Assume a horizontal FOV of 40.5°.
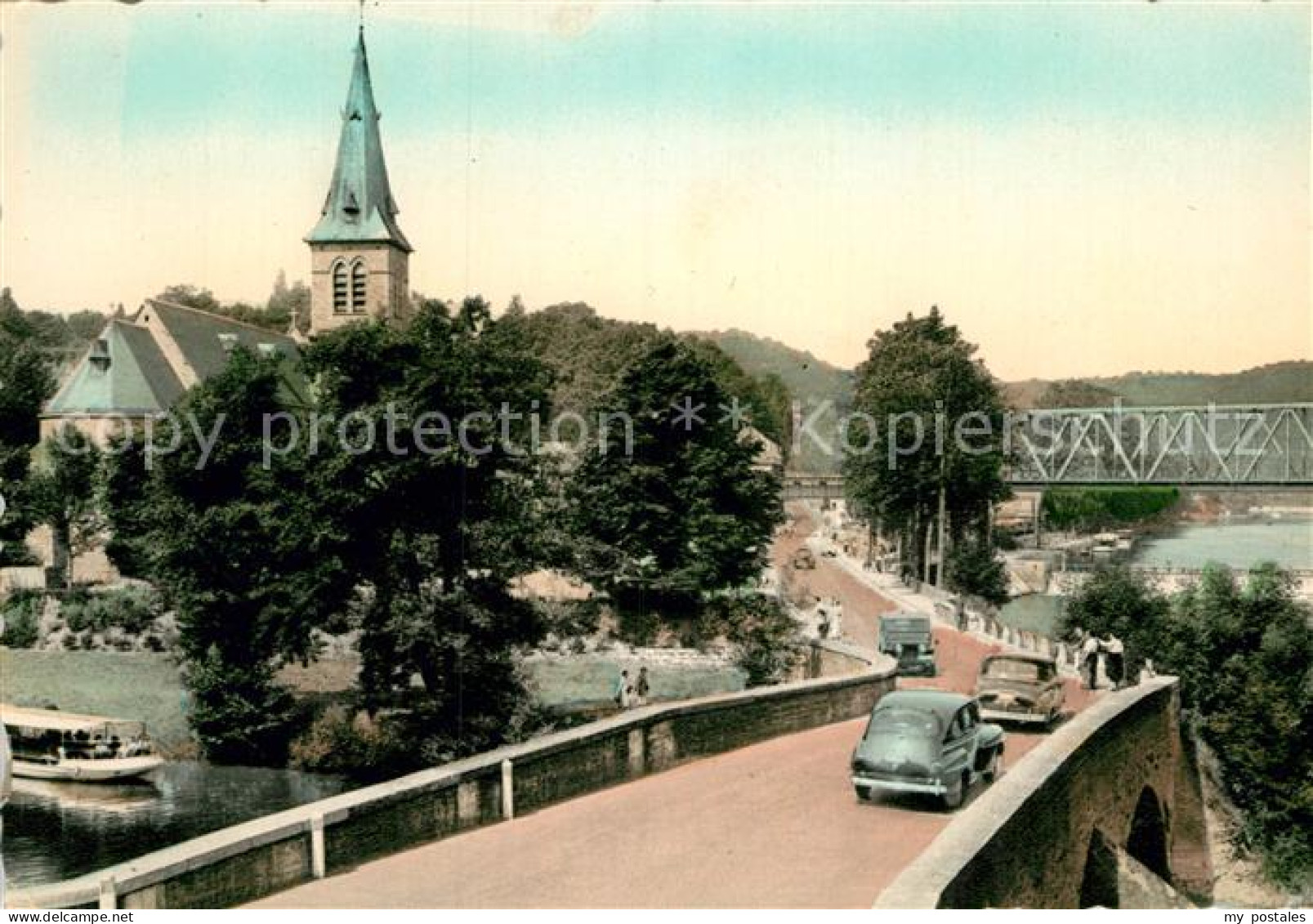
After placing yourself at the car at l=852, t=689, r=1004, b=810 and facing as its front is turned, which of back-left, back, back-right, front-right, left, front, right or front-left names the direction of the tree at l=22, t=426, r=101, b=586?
left

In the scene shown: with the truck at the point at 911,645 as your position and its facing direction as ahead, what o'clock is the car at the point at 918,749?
the car at the point at 918,749 is roughly at 12 o'clock from the truck at the point at 911,645.

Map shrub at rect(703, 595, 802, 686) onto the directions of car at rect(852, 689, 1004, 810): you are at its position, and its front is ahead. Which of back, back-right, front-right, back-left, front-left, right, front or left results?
front-left

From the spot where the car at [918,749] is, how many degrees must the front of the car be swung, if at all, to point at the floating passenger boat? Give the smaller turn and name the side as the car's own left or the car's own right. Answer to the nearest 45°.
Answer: approximately 90° to the car's own left
